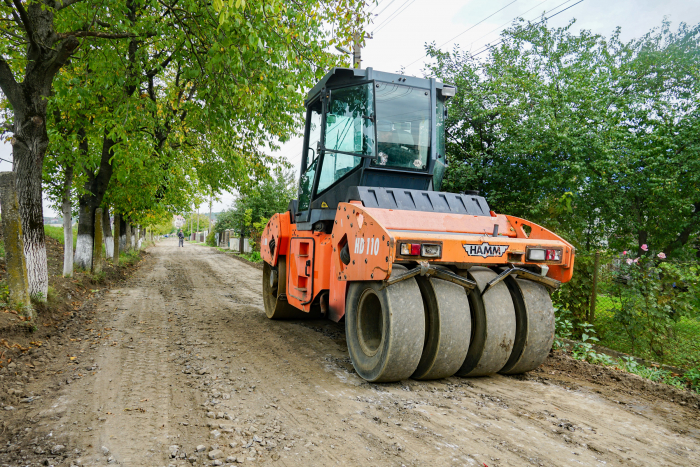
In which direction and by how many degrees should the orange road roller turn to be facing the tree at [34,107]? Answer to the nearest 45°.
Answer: approximately 45° to its left

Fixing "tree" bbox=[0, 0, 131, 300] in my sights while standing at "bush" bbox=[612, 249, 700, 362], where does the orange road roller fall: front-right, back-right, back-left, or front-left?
front-left

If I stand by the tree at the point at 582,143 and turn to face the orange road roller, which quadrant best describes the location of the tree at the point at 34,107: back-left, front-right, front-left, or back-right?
front-right

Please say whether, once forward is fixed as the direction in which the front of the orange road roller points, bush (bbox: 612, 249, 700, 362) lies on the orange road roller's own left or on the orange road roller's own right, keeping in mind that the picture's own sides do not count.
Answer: on the orange road roller's own right

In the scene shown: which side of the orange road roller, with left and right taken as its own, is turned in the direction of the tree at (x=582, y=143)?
right

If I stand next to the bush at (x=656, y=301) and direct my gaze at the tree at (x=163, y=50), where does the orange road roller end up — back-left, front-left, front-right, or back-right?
front-left

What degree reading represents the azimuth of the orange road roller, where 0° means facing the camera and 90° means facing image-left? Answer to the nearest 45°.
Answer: approximately 135°
